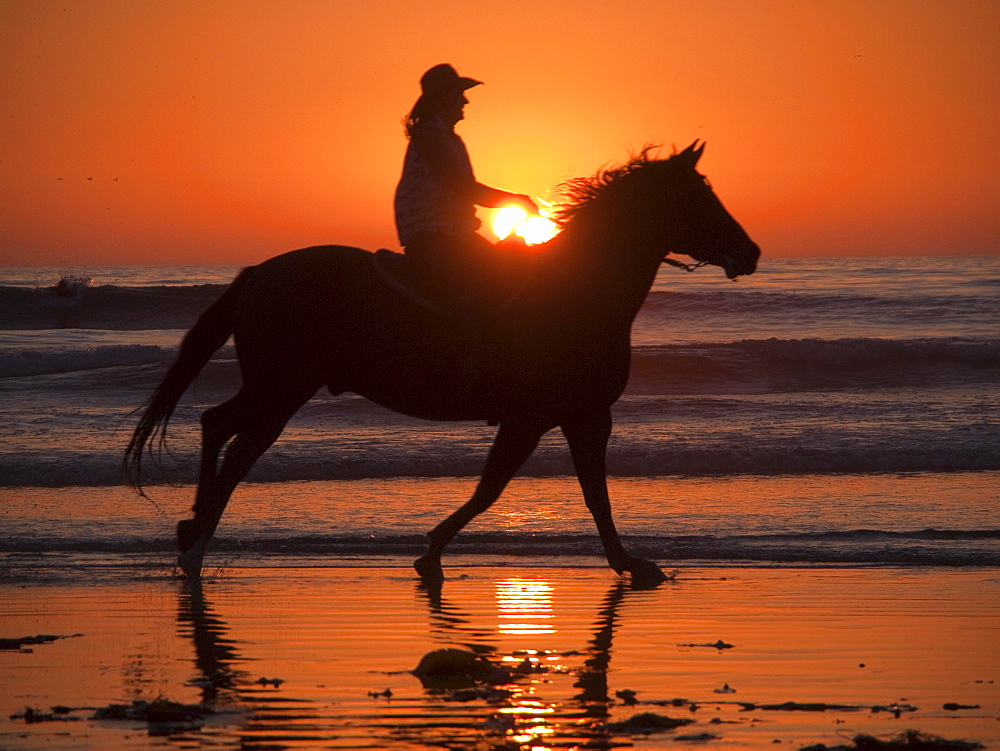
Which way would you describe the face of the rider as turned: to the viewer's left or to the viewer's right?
to the viewer's right

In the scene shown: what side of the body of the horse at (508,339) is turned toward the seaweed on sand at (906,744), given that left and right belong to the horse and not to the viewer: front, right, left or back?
right

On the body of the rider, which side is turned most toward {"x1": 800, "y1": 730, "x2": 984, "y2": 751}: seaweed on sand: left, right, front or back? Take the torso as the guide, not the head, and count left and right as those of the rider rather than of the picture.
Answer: right

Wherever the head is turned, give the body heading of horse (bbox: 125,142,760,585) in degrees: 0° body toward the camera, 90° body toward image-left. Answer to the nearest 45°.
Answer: approximately 270°

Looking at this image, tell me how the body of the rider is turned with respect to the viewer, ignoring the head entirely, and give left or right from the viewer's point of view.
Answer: facing to the right of the viewer
